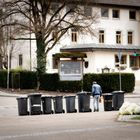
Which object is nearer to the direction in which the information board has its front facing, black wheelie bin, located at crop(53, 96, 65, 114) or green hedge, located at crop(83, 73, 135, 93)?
the black wheelie bin

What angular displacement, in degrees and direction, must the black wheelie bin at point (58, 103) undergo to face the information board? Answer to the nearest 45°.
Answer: approximately 135° to its right

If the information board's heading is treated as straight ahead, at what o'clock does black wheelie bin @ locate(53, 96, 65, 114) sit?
The black wheelie bin is roughly at 12 o'clock from the information board.

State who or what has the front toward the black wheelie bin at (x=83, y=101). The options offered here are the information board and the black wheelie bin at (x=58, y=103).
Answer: the information board

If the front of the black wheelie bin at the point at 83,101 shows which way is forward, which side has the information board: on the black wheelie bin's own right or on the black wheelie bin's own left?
on the black wheelie bin's own right

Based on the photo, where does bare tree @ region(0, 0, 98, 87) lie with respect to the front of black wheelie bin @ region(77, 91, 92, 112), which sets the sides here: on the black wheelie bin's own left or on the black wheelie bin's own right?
on the black wheelie bin's own right

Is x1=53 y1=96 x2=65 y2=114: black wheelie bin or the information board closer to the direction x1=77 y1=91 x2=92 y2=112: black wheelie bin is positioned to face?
the black wheelie bin

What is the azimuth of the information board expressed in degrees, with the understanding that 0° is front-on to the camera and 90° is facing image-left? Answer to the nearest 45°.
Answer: approximately 0°

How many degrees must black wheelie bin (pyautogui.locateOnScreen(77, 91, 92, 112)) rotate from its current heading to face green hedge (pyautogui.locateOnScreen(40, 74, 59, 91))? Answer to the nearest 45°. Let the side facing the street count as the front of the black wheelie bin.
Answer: approximately 135° to its right

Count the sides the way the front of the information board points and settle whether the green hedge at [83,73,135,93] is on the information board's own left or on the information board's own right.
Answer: on the information board's own left

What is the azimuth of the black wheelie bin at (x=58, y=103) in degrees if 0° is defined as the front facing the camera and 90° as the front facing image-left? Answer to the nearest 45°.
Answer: approximately 45°
